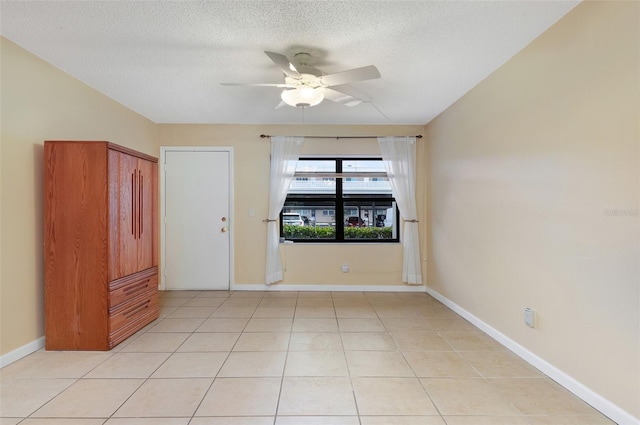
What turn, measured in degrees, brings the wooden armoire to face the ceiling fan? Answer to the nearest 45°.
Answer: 0° — it already faces it

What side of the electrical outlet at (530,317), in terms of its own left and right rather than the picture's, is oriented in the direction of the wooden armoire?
front

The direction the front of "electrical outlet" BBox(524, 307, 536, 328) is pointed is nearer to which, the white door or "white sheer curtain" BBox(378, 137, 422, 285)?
the white door

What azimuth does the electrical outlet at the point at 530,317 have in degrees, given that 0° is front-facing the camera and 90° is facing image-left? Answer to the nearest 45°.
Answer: approximately 45°

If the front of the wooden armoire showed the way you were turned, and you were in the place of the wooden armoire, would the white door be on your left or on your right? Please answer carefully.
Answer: on your left

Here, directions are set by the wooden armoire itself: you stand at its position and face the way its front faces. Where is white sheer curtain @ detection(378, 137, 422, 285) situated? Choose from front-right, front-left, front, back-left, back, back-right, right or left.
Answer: front-left

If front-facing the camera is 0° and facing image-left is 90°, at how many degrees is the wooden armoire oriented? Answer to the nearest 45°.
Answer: approximately 315°

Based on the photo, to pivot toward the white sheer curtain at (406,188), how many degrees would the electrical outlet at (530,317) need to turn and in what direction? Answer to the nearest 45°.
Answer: approximately 90° to its right

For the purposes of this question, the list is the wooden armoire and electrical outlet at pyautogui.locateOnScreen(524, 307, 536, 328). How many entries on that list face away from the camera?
0

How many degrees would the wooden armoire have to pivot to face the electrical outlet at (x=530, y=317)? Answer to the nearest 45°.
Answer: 0° — it already faces it
